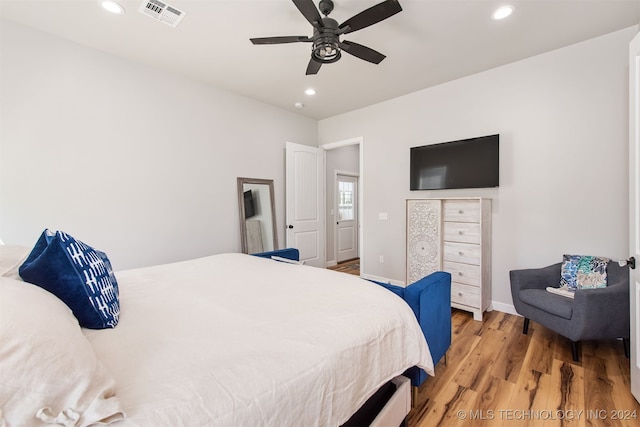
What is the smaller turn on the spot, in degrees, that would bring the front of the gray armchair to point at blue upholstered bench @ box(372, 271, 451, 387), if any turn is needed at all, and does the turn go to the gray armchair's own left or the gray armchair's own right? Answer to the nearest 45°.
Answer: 0° — it already faces it

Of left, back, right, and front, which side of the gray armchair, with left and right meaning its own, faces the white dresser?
right

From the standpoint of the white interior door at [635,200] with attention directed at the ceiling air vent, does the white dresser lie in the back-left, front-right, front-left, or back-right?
front-right

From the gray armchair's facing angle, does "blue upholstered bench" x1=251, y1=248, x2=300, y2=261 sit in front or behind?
in front

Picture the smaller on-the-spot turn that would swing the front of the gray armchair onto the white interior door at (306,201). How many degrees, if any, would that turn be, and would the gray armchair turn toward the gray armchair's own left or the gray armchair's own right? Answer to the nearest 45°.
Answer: approximately 45° to the gray armchair's own right

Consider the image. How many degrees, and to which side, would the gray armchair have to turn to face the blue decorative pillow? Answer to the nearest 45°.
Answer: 0° — it already faces it

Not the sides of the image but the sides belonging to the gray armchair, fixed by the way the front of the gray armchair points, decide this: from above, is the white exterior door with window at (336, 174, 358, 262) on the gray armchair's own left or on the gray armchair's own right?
on the gray armchair's own right

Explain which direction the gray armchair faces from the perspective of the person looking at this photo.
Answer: facing the viewer and to the left of the viewer

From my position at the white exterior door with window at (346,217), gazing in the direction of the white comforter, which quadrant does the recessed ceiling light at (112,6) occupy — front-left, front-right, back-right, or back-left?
front-right

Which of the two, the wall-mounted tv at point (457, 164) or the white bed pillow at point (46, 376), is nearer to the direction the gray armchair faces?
the white bed pillow

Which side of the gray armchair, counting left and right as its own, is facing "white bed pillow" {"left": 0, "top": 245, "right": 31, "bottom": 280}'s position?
front

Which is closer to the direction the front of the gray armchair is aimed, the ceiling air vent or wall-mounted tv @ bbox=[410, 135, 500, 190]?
the ceiling air vent

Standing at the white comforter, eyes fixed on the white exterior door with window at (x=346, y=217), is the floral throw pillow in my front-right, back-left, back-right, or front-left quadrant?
front-right

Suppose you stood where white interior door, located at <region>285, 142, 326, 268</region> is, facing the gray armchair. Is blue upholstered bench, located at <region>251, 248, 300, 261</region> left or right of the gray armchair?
right

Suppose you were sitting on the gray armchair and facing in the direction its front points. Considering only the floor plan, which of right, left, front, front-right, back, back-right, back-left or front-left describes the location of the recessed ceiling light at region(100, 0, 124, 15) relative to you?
front

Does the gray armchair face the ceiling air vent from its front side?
yes

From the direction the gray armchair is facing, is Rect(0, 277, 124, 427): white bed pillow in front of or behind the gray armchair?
in front
